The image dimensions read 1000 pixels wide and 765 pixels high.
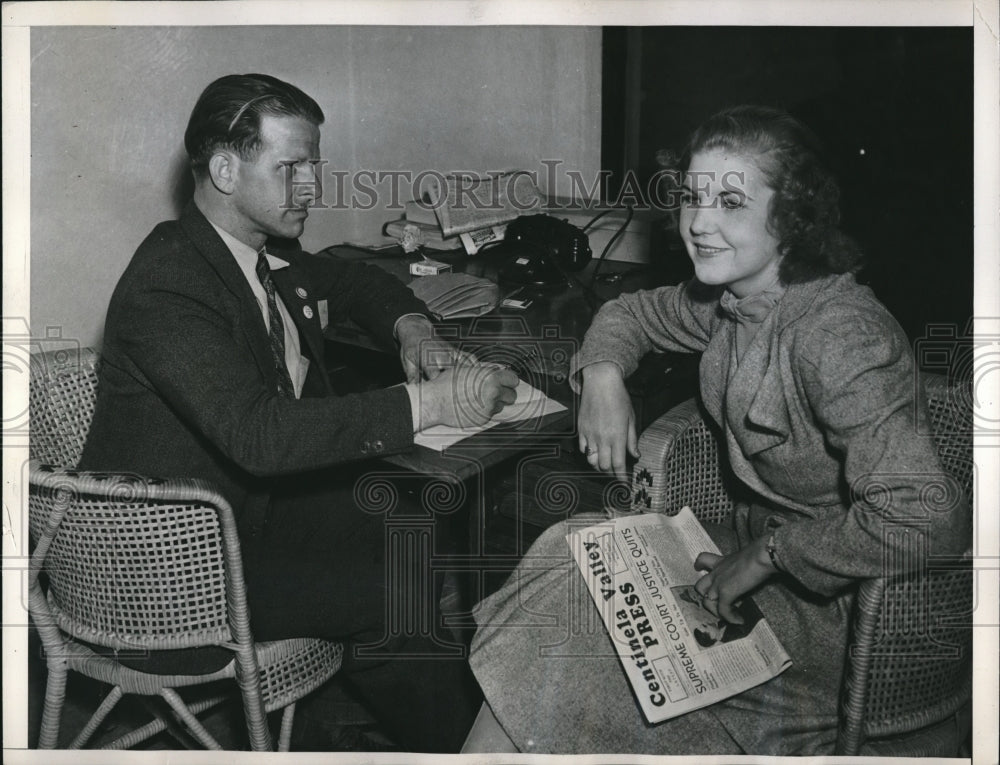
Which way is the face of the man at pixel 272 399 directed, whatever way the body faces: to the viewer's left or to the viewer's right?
to the viewer's right

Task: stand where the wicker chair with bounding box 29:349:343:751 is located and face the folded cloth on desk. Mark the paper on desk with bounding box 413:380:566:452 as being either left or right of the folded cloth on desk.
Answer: right

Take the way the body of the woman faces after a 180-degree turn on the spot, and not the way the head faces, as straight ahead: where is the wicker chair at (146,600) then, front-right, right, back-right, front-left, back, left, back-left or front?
back-left

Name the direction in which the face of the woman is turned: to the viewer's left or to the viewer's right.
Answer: to the viewer's left

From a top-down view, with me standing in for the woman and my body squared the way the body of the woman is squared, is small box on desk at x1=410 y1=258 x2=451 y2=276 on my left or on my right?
on my right

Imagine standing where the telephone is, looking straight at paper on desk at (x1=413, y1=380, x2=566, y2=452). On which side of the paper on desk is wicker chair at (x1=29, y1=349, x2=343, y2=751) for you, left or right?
right

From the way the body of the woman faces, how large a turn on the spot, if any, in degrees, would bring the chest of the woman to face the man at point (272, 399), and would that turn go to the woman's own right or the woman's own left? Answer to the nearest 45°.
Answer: approximately 45° to the woman's own right

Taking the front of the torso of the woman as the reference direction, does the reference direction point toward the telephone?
no

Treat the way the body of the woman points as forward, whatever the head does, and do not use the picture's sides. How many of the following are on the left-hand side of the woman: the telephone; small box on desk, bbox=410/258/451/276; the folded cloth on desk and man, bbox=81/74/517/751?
0

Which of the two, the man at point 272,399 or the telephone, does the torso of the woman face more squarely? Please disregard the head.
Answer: the man

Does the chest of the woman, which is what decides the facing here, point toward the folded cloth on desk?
no

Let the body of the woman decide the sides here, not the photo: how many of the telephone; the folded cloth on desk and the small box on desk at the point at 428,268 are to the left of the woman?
0

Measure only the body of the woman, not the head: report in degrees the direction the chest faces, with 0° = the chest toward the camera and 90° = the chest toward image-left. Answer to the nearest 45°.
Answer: approximately 45°

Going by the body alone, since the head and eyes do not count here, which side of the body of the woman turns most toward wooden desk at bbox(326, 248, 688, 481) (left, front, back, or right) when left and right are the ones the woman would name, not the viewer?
right
